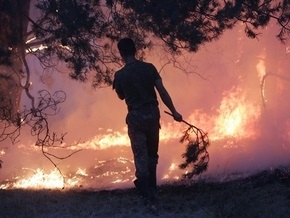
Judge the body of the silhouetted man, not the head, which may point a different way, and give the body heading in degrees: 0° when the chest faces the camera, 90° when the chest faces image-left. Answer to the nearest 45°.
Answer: approximately 135°
